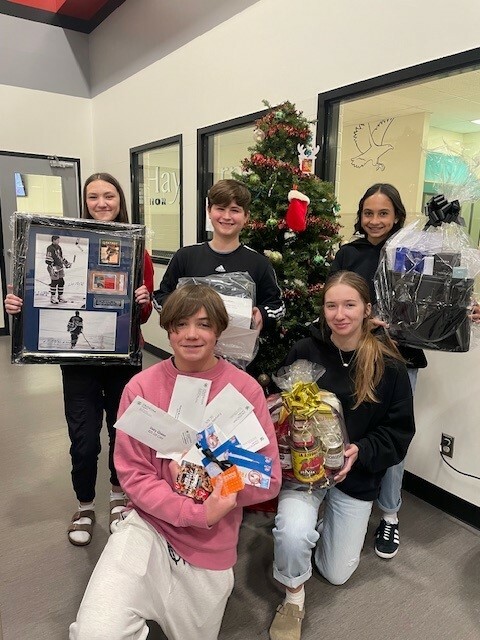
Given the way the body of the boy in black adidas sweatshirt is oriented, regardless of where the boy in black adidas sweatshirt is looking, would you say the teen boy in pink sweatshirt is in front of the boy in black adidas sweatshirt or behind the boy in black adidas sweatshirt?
in front

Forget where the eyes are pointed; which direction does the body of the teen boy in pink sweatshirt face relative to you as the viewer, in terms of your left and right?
facing the viewer

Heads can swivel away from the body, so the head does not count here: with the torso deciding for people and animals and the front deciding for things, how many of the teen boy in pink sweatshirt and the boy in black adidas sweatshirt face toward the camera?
2

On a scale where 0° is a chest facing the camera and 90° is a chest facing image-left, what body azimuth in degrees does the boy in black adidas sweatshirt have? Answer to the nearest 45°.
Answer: approximately 0°

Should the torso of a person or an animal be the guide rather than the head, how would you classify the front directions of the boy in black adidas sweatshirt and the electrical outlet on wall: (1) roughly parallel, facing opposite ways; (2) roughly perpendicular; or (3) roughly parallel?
roughly perpendicular

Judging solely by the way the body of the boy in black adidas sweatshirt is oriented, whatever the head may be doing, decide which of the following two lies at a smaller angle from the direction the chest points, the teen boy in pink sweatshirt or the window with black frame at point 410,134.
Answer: the teen boy in pink sweatshirt

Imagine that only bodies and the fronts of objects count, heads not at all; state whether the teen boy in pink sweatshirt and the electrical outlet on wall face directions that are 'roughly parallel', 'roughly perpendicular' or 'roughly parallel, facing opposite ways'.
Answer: roughly perpendicular

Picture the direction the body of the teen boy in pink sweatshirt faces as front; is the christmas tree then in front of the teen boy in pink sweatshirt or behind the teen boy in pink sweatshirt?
behind

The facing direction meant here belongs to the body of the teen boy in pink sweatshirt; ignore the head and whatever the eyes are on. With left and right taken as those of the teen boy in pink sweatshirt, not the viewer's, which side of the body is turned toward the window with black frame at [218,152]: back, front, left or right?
back

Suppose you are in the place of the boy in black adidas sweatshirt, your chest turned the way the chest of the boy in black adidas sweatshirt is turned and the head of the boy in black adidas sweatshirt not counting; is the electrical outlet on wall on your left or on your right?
on your left
